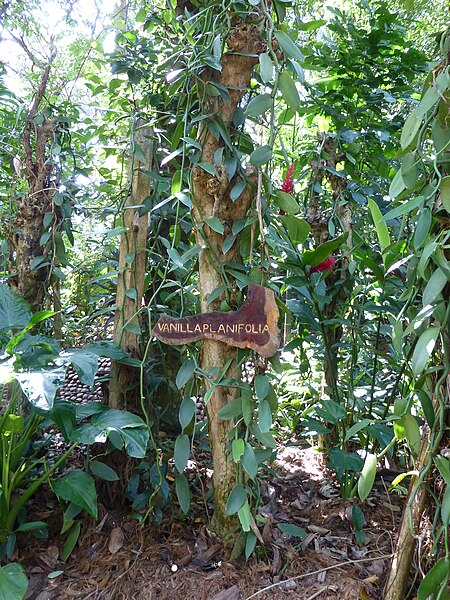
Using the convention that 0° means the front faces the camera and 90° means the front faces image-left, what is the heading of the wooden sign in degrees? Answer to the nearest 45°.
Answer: approximately 0°

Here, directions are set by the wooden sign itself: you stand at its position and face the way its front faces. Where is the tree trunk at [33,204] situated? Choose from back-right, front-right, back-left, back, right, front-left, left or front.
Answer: back-right
